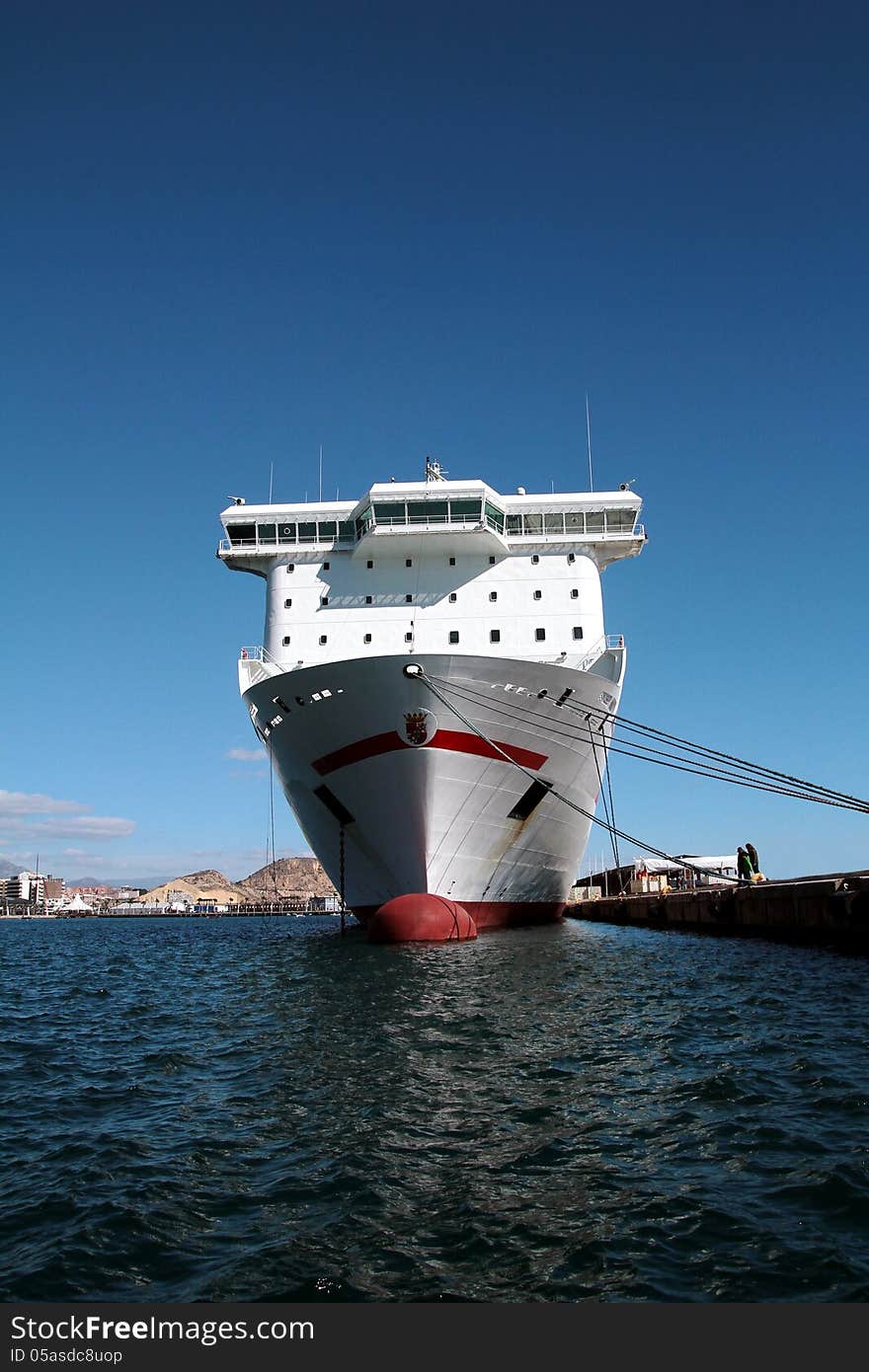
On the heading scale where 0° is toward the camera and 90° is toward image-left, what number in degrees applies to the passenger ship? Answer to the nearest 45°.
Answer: approximately 0°

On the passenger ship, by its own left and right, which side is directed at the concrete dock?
left
